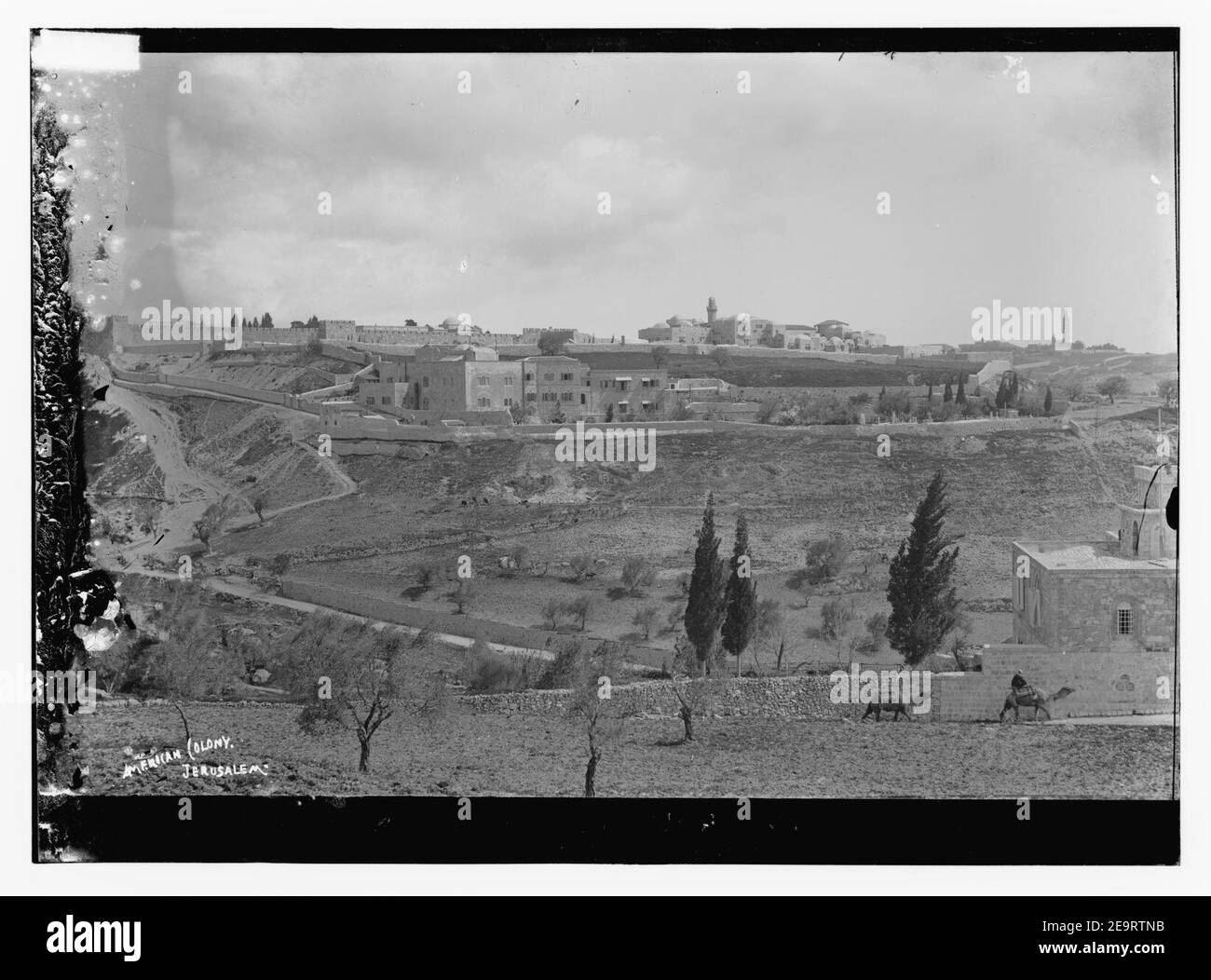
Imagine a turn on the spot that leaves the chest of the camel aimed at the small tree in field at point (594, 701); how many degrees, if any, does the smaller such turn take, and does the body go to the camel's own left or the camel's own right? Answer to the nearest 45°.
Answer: approximately 180°

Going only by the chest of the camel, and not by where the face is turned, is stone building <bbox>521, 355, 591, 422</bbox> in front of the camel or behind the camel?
behind

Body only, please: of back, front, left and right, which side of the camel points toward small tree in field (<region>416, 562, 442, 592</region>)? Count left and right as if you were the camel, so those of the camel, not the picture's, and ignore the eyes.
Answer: back

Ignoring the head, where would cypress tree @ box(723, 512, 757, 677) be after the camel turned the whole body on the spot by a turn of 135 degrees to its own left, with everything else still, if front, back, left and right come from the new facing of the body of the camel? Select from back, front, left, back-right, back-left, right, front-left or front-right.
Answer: front-left

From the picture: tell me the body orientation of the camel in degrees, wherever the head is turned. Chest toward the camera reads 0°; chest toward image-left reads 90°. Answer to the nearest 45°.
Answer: approximately 270°

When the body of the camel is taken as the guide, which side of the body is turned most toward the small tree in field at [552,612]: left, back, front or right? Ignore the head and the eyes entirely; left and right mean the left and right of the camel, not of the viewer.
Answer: left

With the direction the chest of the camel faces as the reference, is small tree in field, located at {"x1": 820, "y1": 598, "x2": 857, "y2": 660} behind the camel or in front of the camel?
behind

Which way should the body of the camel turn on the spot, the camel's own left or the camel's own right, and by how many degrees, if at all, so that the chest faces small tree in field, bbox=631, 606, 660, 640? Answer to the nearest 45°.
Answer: approximately 180°

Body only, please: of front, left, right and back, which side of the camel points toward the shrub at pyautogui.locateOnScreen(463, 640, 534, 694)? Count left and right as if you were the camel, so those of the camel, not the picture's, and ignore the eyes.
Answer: back
